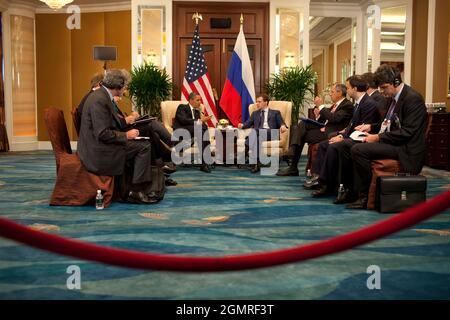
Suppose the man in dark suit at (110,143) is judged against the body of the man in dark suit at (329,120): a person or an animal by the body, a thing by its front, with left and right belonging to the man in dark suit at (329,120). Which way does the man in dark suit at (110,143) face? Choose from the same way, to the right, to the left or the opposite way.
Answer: the opposite way

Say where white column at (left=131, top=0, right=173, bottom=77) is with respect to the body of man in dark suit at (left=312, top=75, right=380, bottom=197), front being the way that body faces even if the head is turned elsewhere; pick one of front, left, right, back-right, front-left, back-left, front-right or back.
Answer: front-right

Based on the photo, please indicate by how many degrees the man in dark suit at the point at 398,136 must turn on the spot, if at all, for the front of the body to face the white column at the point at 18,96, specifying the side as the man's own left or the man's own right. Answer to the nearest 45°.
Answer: approximately 45° to the man's own right

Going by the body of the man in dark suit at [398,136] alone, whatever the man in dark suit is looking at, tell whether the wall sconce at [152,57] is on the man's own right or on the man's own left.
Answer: on the man's own right

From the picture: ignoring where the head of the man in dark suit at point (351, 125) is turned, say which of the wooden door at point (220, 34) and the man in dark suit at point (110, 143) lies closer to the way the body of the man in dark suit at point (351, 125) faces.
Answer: the man in dark suit

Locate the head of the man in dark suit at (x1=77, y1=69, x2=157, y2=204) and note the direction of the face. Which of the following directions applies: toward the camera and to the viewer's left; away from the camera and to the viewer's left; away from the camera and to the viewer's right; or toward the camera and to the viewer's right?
away from the camera and to the viewer's right

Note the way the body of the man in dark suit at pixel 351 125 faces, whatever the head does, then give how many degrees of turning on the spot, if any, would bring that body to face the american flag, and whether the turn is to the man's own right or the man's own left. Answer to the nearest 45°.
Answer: approximately 45° to the man's own right

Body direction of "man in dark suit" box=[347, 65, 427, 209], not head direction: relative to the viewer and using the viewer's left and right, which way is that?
facing to the left of the viewer

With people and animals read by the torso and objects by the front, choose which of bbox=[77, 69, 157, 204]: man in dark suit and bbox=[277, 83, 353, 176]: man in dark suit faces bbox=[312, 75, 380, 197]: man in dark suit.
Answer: bbox=[77, 69, 157, 204]: man in dark suit

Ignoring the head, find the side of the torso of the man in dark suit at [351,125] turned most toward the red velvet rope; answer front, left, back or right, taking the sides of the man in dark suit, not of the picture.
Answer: left

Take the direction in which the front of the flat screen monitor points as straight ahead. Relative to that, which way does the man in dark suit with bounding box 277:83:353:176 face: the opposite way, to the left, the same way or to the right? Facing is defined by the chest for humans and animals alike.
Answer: to the right

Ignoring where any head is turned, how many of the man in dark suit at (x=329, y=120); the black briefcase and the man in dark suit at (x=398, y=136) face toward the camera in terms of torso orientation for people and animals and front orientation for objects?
1

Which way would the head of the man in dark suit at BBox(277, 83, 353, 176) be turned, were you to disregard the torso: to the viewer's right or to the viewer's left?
to the viewer's left

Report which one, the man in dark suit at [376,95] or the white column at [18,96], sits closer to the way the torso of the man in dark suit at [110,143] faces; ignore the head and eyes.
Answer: the man in dark suit

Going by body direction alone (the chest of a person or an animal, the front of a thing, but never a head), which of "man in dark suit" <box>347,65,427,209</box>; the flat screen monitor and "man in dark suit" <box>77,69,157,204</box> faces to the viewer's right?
"man in dark suit" <box>77,69,157,204</box>

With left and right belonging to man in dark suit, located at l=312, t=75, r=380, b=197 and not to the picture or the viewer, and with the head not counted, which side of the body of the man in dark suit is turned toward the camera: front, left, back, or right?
left

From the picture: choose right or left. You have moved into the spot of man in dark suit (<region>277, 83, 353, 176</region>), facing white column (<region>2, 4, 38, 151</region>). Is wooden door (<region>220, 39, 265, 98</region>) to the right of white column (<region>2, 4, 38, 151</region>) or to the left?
right
